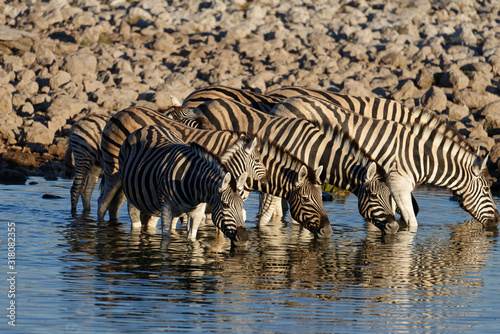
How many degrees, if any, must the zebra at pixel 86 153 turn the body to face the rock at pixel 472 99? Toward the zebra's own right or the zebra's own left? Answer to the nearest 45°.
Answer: approximately 45° to the zebra's own left

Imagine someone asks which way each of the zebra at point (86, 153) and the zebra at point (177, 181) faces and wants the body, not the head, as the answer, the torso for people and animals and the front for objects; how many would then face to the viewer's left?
0

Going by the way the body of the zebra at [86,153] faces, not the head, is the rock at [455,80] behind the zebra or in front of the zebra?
in front

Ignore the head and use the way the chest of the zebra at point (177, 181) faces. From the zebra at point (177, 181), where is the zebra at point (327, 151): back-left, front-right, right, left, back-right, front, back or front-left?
left

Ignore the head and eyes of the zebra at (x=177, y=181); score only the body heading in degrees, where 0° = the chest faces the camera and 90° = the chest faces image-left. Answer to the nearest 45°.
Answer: approximately 315°

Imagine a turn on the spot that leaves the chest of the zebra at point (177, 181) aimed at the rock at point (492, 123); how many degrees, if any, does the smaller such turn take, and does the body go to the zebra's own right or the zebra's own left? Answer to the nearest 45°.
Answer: approximately 90° to the zebra's own left

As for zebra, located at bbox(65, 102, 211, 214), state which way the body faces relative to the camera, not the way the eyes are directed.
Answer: to the viewer's right

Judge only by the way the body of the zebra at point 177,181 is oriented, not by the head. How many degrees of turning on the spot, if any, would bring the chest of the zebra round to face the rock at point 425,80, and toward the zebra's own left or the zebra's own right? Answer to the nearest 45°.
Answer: approximately 90° to the zebra's own left

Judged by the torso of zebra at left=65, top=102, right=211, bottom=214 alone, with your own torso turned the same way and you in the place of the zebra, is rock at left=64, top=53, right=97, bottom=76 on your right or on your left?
on your left
